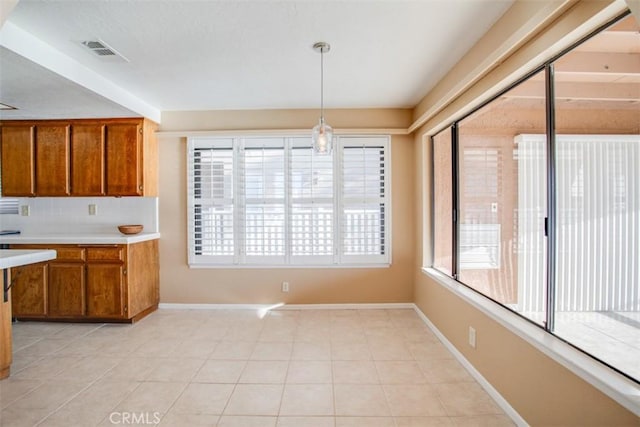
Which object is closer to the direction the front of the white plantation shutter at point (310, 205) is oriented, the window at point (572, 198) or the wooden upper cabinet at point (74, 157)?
the window

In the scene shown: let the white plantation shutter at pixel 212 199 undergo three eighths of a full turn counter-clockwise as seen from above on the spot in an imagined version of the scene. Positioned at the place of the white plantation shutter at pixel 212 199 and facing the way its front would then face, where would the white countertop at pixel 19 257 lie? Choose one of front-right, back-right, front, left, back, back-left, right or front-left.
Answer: back

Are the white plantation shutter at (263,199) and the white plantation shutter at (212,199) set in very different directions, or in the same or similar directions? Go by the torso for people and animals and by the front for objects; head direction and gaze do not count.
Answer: same or similar directions

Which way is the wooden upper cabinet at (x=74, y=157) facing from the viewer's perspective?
toward the camera

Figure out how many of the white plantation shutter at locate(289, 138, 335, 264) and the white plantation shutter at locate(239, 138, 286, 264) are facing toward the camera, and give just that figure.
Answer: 2

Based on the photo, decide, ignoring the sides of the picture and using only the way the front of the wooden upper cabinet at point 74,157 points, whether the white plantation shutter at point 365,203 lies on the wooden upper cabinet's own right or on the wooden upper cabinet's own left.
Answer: on the wooden upper cabinet's own left

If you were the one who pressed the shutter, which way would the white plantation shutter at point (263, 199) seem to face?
facing the viewer

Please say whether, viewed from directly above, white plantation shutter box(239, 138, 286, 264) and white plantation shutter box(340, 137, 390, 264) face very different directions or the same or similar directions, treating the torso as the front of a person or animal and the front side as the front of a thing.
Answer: same or similar directions

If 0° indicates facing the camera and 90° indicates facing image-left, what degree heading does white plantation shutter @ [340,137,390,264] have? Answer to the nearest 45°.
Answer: approximately 0°

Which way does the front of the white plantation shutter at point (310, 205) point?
toward the camera

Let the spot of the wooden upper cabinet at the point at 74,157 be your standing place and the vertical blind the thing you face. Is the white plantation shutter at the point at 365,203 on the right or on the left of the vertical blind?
left

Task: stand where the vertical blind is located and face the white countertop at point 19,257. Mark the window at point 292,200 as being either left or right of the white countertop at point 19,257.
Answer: right

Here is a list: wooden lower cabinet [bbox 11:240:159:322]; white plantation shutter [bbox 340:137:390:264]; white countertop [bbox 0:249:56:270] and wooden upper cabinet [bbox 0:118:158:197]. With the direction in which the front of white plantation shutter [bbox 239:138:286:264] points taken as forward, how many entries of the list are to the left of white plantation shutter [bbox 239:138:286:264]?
1

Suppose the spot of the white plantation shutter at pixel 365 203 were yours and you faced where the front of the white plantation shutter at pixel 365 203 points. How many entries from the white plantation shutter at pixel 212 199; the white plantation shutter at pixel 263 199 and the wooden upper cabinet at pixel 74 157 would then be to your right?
3

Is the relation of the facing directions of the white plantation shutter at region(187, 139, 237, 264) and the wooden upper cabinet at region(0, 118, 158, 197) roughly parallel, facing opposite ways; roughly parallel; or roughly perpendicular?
roughly parallel

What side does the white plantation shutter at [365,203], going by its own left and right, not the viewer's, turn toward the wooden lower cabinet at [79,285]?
right

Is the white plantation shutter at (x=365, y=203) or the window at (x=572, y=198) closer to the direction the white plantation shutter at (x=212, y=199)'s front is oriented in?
the window
